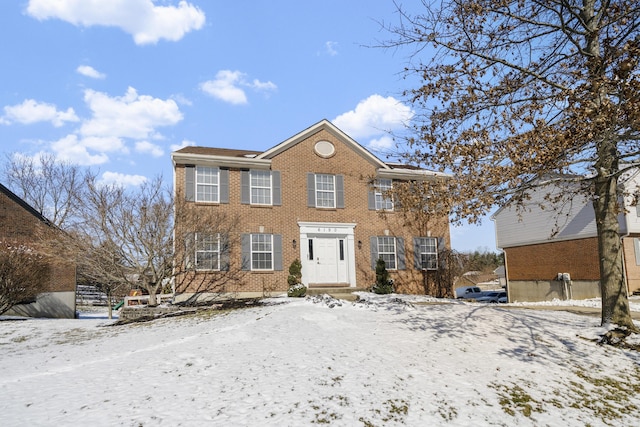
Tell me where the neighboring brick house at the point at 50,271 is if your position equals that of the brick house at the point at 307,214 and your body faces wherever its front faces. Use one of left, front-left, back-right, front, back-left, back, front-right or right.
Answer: right

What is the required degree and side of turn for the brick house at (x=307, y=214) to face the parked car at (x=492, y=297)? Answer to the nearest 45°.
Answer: approximately 135° to its left

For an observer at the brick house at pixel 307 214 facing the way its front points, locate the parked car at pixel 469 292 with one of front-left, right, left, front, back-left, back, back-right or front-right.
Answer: back-left

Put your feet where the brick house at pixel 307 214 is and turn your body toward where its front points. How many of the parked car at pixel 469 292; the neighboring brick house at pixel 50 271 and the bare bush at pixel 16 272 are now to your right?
2

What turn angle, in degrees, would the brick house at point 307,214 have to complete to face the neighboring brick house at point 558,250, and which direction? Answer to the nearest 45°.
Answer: approximately 135° to its left

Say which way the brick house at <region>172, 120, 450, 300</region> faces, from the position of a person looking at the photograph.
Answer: facing the viewer

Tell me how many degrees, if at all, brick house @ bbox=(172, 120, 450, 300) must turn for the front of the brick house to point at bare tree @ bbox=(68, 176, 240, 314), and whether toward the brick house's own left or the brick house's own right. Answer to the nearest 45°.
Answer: approximately 45° to the brick house's own right

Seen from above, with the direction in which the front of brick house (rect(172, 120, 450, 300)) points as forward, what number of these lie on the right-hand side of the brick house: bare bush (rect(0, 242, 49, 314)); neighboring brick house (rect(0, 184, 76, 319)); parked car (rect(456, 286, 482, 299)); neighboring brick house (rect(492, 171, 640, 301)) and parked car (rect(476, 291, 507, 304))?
2

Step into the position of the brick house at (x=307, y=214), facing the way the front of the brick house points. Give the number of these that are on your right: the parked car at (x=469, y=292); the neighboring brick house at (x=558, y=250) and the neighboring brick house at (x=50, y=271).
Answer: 1

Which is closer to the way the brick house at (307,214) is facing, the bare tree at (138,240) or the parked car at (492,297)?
the bare tree
